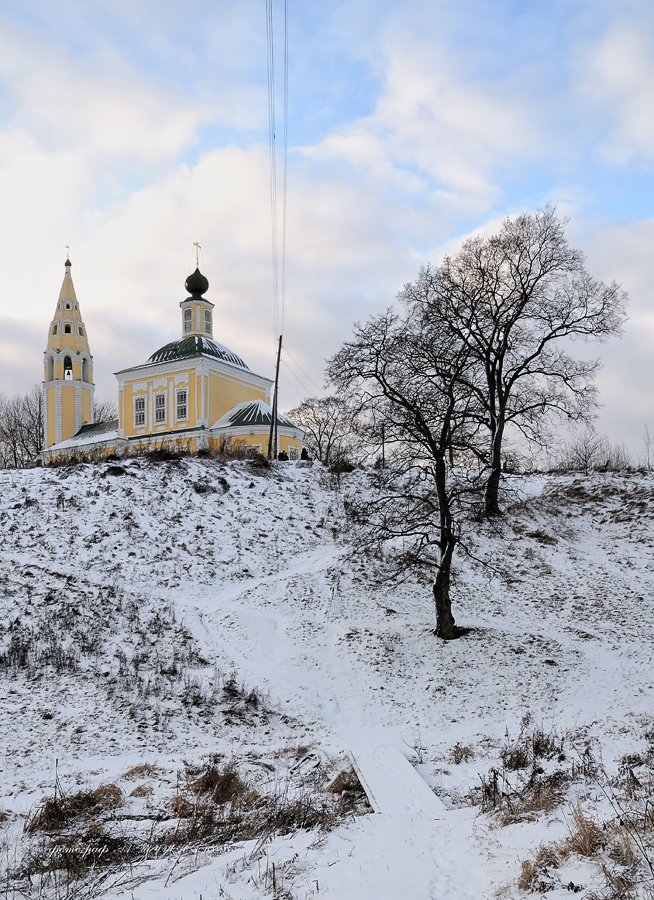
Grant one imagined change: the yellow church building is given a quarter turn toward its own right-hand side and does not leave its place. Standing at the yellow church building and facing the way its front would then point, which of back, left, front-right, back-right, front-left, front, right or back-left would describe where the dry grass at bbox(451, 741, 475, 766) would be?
back-right

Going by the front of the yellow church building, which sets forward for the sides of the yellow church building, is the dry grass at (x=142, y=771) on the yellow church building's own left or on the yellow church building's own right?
on the yellow church building's own left

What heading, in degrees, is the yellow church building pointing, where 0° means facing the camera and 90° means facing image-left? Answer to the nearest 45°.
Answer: approximately 135°
